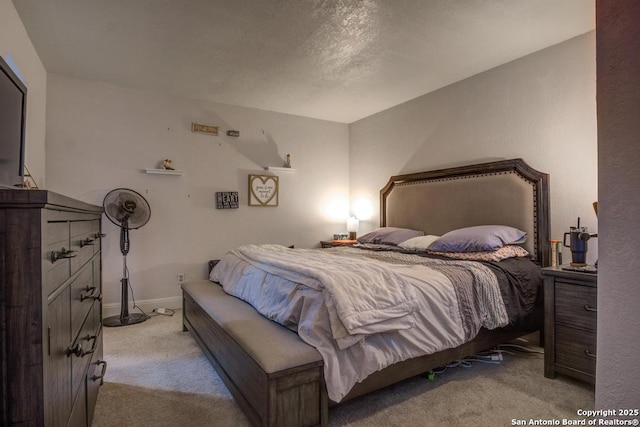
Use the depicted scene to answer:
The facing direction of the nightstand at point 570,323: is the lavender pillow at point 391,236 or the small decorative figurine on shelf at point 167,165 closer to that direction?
the small decorative figurine on shelf

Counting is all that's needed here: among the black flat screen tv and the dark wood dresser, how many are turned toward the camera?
0

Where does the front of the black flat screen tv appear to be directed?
to the viewer's right

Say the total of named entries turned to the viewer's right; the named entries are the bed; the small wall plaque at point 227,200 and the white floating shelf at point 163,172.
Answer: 0

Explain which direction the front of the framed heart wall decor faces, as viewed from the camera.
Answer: facing the viewer

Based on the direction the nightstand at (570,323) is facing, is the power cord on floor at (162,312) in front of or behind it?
in front

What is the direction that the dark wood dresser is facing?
to the viewer's right

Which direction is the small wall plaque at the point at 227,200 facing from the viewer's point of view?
toward the camera

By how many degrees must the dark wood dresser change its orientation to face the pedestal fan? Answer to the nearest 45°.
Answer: approximately 90° to its left

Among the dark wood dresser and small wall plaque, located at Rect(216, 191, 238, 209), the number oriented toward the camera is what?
1

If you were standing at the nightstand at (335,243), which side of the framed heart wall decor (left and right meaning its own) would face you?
left

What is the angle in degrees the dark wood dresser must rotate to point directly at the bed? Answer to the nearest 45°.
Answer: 0° — it already faces it
